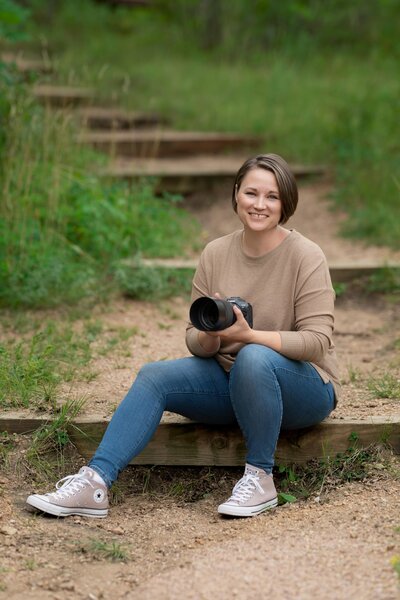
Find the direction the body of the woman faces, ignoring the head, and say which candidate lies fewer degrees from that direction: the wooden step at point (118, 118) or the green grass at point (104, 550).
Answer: the green grass

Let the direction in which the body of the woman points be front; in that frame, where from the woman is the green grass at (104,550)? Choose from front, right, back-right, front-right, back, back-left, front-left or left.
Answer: front

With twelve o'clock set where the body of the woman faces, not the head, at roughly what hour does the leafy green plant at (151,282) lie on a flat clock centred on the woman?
The leafy green plant is roughly at 4 o'clock from the woman.

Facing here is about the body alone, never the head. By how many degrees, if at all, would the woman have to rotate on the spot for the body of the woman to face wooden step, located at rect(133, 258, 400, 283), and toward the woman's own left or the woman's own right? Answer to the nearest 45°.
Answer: approximately 135° to the woman's own right

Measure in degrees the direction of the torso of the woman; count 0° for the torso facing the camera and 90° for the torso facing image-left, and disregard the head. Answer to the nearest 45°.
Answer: approximately 45°

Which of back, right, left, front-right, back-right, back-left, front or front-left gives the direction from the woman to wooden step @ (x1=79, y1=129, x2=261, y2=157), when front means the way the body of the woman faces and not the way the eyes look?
back-right

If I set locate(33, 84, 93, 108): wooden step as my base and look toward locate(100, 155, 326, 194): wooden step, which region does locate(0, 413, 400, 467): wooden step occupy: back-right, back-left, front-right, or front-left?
front-right

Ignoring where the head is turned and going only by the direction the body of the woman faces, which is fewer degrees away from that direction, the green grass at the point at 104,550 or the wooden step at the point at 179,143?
the green grass

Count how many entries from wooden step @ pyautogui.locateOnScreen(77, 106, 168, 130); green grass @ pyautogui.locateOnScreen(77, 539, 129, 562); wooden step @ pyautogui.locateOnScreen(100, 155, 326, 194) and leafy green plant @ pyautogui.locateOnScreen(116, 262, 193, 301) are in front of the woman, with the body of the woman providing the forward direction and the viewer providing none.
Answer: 1

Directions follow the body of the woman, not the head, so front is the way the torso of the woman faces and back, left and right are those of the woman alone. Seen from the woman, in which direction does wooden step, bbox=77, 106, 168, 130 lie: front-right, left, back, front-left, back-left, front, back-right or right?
back-right
